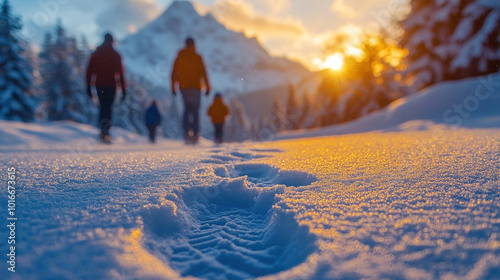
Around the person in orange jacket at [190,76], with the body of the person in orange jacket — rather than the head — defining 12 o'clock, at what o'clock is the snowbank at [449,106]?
The snowbank is roughly at 3 o'clock from the person in orange jacket.

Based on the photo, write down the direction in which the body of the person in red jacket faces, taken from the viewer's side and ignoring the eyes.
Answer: away from the camera

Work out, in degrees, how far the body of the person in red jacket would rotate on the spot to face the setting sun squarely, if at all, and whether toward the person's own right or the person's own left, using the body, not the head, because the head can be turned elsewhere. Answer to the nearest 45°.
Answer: approximately 45° to the person's own right

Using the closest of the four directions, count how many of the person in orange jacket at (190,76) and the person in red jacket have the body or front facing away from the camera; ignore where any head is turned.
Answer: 2

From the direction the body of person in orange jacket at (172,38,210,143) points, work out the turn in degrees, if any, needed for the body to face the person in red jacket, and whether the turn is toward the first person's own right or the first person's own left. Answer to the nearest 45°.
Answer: approximately 90° to the first person's own left

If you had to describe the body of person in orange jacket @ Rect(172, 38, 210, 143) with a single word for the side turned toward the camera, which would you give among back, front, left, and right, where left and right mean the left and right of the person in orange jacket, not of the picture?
back

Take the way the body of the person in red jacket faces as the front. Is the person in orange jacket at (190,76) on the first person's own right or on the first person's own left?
on the first person's own right

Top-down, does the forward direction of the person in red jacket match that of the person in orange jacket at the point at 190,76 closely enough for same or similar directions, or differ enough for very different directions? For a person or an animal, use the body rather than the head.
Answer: same or similar directions

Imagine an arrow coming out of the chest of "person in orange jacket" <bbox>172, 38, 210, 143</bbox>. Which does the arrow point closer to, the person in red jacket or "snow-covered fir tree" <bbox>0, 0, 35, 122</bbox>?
the snow-covered fir tree

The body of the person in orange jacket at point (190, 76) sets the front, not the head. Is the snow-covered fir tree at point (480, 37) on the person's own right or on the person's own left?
on the person's own right

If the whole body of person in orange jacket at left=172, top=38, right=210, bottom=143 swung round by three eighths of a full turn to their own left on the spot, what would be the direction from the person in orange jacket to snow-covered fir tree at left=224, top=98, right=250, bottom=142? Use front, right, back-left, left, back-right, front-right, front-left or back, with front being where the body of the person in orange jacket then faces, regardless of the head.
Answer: back-right
